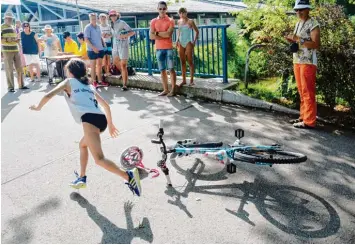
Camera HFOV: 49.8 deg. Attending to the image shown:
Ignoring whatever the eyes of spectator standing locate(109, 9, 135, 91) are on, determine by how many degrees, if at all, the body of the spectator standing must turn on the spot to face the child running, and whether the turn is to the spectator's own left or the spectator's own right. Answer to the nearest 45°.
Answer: approximately 45° to the spectator's own left

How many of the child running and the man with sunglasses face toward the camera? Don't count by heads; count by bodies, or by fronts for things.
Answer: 1

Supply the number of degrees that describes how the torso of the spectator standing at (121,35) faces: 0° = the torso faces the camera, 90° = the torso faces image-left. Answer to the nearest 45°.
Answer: approximately 45°

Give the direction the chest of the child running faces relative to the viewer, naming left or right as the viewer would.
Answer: facing away from the viewer and to the left of the viewer

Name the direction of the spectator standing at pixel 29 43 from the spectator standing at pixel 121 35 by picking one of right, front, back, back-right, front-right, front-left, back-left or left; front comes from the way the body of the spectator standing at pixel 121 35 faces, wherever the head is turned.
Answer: right

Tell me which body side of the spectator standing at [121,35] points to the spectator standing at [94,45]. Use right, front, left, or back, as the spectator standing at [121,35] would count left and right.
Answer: right

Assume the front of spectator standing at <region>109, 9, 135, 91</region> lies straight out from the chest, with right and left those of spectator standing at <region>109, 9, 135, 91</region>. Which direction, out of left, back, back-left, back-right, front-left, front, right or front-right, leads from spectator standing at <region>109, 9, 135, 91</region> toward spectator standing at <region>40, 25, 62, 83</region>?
right

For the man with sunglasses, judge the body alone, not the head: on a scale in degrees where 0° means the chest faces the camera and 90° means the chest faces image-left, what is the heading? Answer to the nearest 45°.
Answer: approximately 0°

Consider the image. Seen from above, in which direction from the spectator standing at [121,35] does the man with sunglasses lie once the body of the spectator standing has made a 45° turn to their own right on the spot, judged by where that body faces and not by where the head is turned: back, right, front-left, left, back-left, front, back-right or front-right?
back-left

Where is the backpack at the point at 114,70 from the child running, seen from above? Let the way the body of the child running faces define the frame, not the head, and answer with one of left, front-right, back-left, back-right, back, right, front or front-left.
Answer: front-right

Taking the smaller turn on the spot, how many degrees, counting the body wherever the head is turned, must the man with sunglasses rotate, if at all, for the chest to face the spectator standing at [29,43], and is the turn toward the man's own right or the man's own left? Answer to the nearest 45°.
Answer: approximately 135° to the man's own right

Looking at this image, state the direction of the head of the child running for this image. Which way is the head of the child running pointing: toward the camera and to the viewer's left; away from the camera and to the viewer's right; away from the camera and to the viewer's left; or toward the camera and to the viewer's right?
away from the camera and to the viewer's left

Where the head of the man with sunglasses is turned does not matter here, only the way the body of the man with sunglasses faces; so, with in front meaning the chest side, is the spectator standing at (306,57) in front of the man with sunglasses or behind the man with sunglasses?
in front

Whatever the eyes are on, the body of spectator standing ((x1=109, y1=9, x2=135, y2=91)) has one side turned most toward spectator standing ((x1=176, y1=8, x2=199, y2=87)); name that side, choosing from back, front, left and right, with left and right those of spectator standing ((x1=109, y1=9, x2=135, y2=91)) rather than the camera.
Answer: left
